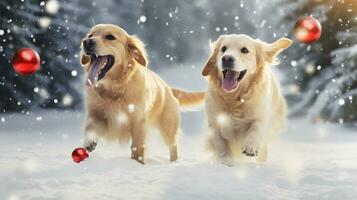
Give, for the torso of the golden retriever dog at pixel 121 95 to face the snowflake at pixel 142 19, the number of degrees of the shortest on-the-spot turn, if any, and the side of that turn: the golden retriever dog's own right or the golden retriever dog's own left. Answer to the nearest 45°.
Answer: approximately 135° to the golden retriever dog's own right

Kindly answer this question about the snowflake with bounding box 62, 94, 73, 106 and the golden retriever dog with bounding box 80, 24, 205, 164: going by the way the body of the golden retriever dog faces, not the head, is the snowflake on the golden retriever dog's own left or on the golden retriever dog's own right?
on the golden retriever dog's own right

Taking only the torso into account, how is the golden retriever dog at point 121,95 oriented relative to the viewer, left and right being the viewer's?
facing the viewer and to the left of the viewer

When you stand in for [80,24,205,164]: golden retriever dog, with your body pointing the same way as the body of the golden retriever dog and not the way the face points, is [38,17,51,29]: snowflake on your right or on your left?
on your right

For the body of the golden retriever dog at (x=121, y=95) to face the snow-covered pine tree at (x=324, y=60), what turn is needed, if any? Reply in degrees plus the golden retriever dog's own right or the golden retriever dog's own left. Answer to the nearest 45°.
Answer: approximately 180°
